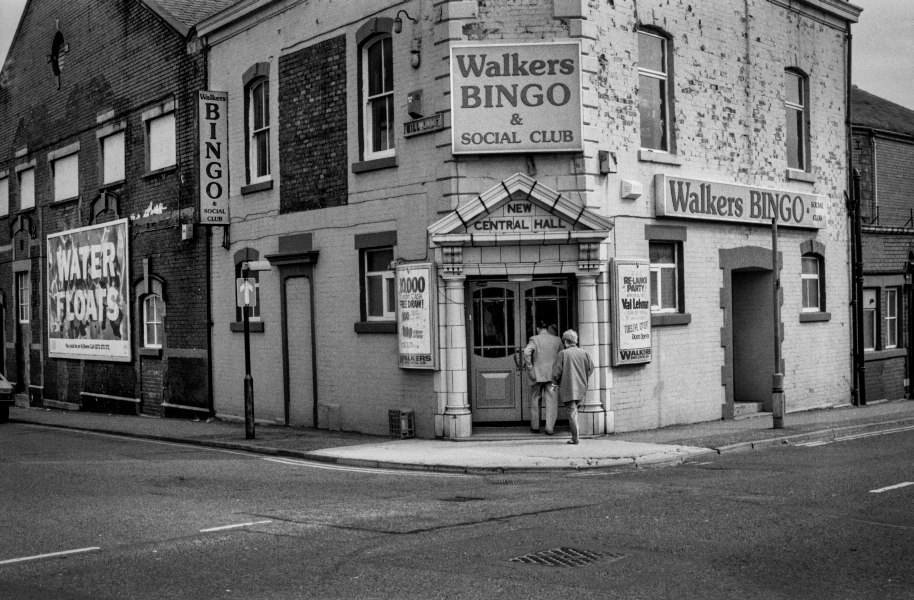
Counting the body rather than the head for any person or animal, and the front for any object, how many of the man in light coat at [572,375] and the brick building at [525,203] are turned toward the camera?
1

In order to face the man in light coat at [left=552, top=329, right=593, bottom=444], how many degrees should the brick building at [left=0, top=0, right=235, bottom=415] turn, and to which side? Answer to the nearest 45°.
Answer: approximately 90° to its left

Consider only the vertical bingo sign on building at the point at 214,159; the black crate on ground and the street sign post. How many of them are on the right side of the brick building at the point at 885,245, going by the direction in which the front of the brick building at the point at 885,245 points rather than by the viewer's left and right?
3

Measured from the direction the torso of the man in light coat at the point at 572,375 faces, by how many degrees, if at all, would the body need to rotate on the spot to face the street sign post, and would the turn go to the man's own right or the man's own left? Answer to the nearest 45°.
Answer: approximately 90° to the man's own left

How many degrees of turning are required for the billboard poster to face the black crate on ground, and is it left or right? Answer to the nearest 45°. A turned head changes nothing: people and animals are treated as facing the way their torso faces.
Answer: approximately 45° to its left

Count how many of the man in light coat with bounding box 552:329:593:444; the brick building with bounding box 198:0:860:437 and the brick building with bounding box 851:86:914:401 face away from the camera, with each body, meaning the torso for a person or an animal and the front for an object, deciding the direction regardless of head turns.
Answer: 1

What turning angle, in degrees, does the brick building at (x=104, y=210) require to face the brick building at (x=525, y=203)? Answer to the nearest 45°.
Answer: approximately 90° to its left

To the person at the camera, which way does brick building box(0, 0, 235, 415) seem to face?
facing the viewer and to the left of the viewer

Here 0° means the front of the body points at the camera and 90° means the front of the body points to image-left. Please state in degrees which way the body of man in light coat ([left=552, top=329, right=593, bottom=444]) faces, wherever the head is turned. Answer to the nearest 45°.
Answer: approximately 180°

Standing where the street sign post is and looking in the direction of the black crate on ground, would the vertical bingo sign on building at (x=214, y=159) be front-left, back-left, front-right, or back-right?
back-left

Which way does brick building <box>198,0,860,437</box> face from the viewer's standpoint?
toward the camera

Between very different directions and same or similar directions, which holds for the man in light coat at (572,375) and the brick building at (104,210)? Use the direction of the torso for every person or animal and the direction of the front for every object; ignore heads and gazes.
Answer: very different directions

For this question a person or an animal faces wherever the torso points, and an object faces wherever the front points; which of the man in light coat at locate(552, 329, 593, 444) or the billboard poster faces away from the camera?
the man in light coat

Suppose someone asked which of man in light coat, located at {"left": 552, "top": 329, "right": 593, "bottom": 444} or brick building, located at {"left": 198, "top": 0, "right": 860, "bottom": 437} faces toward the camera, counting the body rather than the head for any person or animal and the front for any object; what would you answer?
the brick building

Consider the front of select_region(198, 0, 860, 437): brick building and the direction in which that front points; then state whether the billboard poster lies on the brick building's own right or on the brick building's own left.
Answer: on the brick building's own right

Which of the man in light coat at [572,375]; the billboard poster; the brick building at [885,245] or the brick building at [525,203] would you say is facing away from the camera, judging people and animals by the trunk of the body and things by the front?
the man in light coat

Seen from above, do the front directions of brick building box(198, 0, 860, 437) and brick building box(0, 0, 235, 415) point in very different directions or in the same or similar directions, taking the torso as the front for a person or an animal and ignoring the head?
same or similar directions

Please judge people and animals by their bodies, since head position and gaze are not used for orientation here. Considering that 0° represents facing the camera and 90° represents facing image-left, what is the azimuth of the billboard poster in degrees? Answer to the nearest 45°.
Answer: approximately 45°

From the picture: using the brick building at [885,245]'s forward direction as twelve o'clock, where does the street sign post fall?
The street sign post is roughly at 3 o'clock from the brick building.
